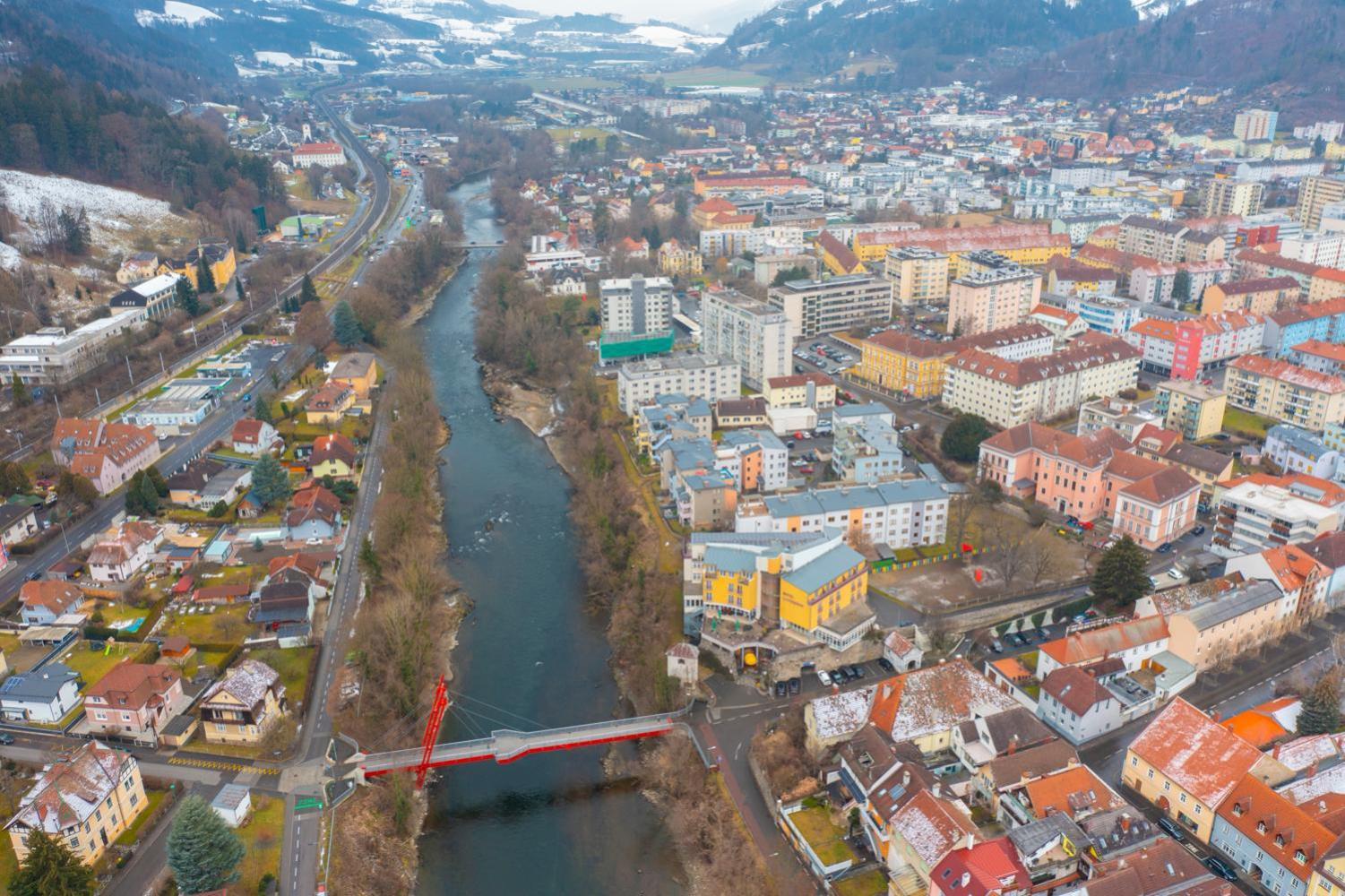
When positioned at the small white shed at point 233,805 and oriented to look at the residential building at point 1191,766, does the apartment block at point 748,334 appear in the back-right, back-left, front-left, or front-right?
front-left

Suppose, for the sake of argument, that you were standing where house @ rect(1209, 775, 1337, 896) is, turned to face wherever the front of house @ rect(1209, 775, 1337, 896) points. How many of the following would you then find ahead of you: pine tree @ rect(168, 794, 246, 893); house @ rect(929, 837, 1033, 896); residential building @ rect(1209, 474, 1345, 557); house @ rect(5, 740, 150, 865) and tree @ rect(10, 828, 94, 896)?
4

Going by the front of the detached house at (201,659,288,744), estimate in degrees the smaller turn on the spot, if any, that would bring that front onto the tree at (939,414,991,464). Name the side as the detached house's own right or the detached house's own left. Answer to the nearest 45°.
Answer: approximately 90° to the detached house's own left

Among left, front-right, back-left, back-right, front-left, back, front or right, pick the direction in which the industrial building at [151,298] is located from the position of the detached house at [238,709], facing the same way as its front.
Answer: back

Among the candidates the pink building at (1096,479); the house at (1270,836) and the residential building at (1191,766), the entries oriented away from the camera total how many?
0

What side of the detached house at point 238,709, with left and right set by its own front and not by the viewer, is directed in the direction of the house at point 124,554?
back

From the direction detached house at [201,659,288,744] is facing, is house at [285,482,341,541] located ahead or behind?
behind

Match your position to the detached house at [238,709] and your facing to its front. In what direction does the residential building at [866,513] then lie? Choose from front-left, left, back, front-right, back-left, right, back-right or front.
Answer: left

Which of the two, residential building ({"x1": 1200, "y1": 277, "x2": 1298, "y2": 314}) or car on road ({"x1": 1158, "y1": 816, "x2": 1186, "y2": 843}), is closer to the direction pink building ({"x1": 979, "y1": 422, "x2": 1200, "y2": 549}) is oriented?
the car on road

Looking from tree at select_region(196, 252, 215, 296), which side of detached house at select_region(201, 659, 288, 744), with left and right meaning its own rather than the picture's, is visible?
back

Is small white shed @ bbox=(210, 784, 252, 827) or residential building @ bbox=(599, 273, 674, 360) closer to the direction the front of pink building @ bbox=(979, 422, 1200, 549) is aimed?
the small white shed

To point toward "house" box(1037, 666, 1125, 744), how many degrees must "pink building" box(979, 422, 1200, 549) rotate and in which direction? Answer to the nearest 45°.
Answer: approximately 45° to its left

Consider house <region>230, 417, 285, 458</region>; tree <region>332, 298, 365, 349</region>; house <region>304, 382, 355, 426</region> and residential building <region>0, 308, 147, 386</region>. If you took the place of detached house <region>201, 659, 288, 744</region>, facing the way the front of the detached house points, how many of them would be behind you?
4

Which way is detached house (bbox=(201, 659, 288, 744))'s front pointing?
toward the camera

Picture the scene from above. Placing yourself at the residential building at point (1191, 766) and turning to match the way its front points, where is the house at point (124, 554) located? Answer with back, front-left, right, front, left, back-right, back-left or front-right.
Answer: front-right

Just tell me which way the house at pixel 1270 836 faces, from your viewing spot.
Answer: facing the viewer and to the left of the viewer

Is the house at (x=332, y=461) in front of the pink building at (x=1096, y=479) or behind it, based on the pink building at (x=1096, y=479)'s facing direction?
in front

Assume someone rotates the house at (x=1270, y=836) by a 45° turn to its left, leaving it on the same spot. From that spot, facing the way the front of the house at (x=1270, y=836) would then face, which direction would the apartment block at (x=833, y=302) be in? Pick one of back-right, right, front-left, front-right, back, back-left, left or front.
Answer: back-right

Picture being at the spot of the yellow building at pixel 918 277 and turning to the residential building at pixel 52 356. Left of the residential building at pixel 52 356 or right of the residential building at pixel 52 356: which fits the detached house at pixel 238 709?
left

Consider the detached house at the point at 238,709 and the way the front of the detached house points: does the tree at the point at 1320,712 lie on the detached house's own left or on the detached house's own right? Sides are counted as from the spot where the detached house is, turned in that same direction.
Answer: on the detached house's own left
